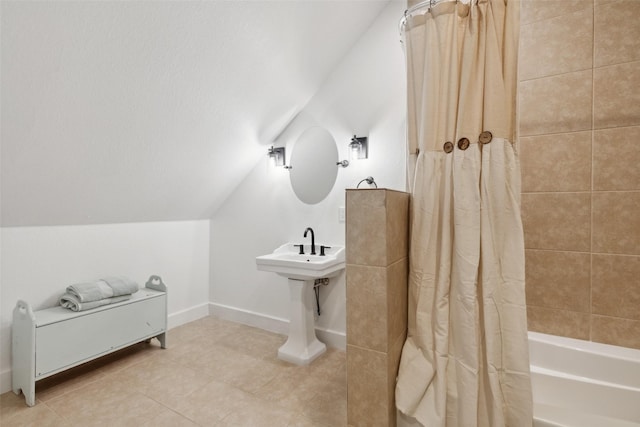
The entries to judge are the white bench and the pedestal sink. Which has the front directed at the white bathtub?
the white bench

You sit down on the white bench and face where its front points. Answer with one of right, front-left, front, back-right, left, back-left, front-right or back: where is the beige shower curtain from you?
front

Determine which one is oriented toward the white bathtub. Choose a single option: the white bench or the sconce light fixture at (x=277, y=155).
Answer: the white bench

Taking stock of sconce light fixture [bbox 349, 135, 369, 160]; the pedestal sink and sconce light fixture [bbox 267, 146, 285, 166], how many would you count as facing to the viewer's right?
0

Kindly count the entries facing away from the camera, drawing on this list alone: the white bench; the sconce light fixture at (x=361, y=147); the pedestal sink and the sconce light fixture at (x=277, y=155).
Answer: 0

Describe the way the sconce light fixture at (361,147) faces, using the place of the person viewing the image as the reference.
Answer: facing the viewer and to the left of the viewer

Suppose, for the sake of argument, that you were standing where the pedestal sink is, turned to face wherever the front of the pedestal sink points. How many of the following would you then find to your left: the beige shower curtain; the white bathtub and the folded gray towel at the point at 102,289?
2

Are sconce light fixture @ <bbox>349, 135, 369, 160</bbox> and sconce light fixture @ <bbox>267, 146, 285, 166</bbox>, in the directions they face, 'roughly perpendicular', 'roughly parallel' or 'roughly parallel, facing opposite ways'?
roughly parallel

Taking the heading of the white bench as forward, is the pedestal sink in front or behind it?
in front

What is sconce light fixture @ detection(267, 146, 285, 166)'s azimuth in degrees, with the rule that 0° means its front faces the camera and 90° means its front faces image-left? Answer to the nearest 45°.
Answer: approximately 45°

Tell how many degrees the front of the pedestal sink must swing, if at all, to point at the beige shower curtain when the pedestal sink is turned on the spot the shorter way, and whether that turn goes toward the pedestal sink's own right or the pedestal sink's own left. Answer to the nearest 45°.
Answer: approximately 90° to the pedestal sink's own left

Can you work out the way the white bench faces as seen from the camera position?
facing the viewer and to the right of the viewer

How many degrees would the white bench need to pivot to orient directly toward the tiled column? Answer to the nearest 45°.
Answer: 0° — it already faces it

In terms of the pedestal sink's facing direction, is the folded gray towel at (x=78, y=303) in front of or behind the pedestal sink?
in front

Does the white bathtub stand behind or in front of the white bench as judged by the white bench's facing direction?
in front
